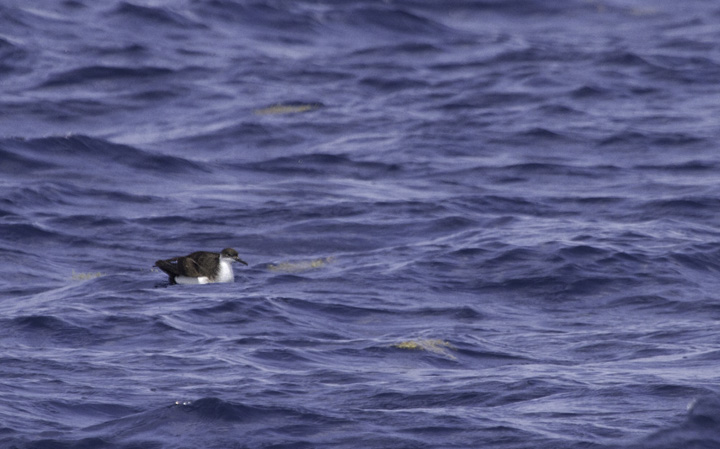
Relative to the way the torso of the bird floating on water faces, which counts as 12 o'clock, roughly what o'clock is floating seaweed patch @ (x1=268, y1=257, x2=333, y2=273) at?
The floating seaweed patch is roughly at 11 o'clock from the bird floating on water.

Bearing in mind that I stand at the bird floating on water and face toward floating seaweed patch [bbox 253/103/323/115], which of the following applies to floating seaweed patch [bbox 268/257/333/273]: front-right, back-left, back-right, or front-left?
front-right

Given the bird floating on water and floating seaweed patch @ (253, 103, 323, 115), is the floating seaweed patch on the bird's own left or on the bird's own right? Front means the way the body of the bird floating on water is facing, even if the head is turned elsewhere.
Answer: on the bird's own left

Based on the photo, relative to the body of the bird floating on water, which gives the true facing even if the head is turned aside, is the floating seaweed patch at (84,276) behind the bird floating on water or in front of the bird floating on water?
behind

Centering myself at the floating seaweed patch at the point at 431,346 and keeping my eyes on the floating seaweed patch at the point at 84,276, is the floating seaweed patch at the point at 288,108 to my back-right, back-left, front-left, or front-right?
front-right

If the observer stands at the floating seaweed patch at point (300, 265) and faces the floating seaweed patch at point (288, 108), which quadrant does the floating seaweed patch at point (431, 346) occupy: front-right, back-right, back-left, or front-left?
back-right

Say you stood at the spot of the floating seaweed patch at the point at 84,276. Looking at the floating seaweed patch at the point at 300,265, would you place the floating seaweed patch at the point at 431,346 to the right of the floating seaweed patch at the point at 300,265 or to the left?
right

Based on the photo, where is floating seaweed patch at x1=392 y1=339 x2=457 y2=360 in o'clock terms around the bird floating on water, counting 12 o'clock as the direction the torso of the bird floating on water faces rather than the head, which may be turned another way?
The floating seaweed patch is roughly at 2 o'clock from the bird floating on water.

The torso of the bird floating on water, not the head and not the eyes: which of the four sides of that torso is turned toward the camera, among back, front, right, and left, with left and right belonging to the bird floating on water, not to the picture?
right

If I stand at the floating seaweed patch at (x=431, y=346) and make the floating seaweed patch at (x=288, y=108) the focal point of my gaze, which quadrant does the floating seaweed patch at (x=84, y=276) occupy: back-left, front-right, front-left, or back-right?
front-left
